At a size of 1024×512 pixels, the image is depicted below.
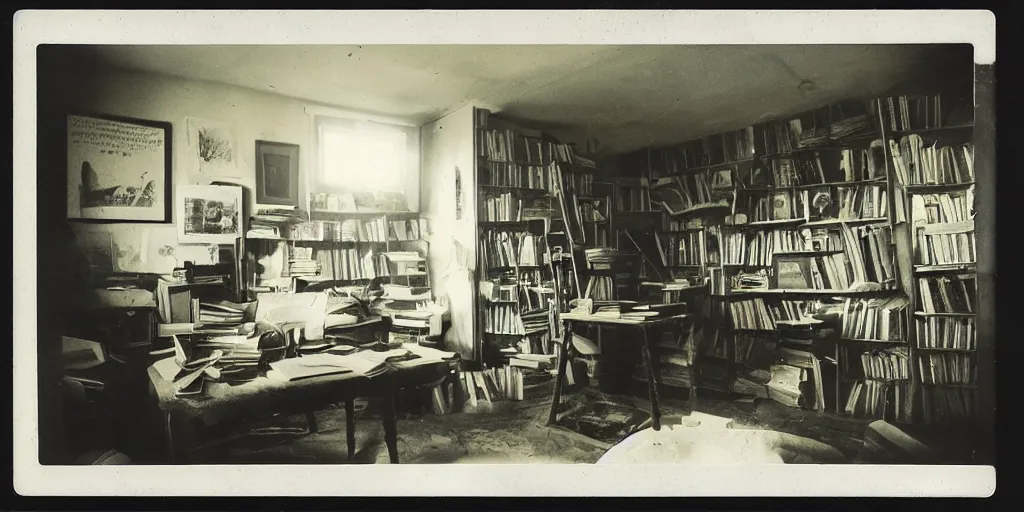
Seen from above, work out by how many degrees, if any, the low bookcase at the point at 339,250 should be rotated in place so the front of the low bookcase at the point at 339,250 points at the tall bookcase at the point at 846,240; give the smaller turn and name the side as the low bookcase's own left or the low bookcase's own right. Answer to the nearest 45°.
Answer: approximately 90° to the low bookcase's own left

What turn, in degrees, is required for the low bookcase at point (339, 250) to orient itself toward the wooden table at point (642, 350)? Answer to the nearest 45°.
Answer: approximately 90° to its left

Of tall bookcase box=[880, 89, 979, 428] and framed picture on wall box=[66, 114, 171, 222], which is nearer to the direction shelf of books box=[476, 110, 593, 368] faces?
the tall bookcase

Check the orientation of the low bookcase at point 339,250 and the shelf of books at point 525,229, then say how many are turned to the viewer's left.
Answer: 0

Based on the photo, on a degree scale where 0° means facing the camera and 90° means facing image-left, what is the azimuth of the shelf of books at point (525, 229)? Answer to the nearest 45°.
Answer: approximately 315°

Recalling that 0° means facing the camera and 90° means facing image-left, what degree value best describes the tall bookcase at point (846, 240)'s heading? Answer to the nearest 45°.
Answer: approximately 45°

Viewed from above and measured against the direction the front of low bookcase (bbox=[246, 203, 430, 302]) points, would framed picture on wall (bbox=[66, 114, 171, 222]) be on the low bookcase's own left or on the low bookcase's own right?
on the low bookcase's own right

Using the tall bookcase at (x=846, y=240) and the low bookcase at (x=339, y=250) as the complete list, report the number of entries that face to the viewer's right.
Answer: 0
